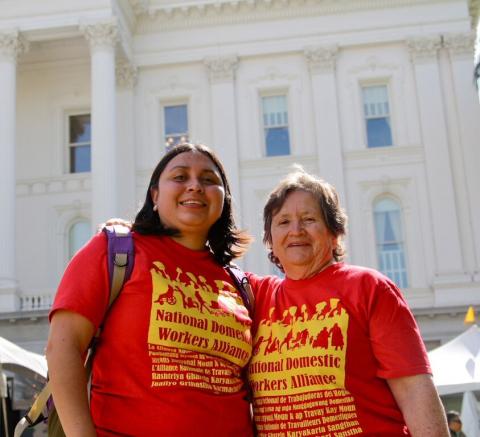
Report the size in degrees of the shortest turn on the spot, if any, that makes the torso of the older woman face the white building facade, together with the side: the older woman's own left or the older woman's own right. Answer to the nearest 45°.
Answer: approximately 135° to the older woman's own right

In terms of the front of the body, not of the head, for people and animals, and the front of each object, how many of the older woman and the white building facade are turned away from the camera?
0

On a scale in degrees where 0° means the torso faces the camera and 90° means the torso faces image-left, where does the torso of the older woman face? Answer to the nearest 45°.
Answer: approximately 45°

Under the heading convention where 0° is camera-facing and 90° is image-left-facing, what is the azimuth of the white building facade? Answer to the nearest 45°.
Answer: approximately 0°

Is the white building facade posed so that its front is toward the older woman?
yes
